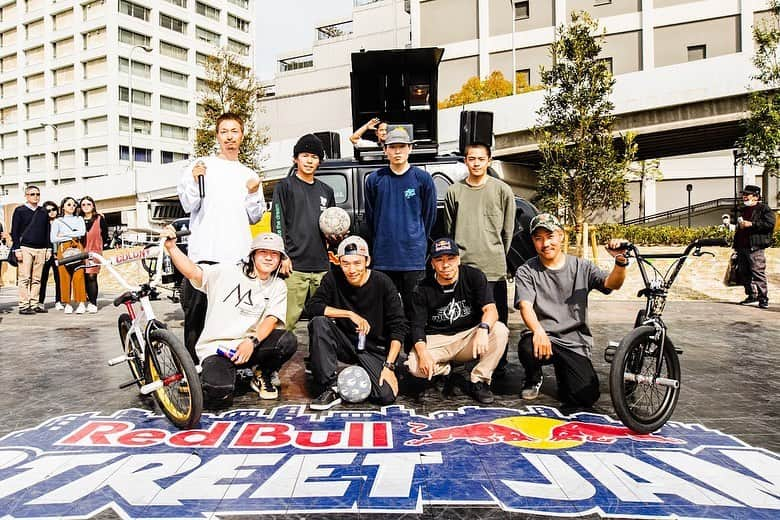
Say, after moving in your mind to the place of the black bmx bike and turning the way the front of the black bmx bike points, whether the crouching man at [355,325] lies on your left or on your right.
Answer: on your right

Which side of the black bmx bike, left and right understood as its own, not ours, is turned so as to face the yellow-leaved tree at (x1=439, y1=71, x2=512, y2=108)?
back

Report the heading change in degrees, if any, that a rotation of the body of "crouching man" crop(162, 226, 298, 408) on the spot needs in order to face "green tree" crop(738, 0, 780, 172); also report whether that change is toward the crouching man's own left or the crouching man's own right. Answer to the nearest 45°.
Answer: approximately 135° to the crouching man's own left

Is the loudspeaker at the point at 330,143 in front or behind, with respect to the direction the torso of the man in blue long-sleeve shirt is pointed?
behind

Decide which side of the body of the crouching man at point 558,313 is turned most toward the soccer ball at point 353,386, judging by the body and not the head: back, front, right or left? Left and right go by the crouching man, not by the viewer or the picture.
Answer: right

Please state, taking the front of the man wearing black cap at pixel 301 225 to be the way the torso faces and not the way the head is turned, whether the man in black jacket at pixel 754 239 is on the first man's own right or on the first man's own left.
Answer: on the first man's own left

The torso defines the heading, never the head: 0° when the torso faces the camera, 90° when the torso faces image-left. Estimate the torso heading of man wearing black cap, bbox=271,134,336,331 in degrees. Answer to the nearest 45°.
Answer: approximately 0°

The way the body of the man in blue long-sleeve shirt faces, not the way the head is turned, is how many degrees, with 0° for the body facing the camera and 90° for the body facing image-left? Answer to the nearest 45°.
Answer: approximately 0°

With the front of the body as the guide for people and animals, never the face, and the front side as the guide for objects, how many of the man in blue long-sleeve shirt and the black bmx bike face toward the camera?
2
